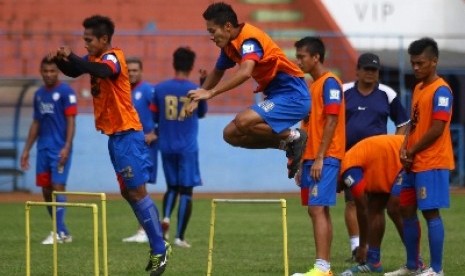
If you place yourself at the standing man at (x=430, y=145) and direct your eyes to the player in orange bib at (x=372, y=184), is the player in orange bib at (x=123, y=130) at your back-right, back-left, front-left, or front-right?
front-left

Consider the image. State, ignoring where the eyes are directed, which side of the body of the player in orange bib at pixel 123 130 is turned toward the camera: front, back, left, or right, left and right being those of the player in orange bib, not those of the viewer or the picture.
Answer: left

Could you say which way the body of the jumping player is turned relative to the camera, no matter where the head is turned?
to the viewer's left

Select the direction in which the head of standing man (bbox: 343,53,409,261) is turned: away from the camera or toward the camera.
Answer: toward the camera

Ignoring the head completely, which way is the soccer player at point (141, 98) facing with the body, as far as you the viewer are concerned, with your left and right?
facing the viewer and to the left of the viewer

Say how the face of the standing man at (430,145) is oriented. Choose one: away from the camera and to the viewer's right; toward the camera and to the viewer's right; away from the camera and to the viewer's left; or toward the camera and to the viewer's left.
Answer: toward the camera and to the viewer's left

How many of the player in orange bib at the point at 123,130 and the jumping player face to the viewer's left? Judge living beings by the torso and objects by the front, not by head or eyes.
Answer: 2

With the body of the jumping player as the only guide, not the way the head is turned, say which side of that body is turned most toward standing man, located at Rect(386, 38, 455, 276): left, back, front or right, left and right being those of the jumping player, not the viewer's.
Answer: back
